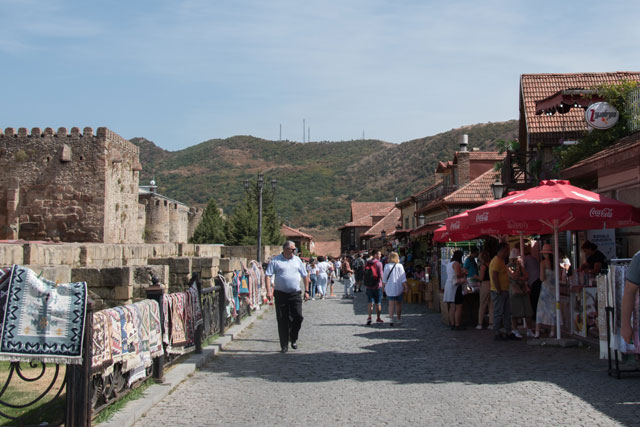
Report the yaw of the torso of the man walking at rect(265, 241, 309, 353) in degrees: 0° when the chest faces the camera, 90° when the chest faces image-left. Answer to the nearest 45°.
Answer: approximately 0°

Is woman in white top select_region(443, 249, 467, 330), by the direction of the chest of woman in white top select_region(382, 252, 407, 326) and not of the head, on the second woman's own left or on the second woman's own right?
on the second woman's own right

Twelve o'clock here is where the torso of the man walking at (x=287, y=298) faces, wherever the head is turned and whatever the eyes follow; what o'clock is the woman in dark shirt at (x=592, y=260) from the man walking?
The woman in dark shirt is roughly at 9 o'clock from the man walking.

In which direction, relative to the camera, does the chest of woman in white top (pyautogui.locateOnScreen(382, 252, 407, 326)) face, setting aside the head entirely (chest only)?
away from the camera

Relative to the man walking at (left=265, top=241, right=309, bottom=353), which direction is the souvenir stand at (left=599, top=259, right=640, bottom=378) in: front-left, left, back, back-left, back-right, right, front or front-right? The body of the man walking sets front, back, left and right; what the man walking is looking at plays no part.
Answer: front-left

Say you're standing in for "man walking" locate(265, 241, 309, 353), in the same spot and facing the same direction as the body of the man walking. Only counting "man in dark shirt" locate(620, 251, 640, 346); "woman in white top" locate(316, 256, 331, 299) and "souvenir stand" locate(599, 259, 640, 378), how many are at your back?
1

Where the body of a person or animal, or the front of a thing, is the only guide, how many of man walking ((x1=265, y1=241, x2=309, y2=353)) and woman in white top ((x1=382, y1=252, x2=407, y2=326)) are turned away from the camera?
1

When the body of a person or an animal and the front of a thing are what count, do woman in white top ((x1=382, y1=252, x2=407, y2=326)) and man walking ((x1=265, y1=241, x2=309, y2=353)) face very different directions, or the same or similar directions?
very different directions

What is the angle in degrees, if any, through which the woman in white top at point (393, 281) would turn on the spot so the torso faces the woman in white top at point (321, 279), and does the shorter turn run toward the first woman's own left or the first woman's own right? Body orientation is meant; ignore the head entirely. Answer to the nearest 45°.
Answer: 0° — they already face them
